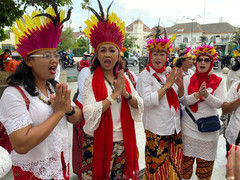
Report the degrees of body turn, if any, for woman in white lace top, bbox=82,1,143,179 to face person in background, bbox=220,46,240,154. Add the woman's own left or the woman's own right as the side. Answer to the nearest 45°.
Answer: approximately 135° to the woman's own left

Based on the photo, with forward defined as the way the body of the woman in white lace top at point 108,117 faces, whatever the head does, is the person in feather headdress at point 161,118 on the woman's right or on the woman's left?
on the woman's left

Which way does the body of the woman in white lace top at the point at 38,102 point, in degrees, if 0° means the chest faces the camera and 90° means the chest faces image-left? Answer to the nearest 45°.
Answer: approximately 315°

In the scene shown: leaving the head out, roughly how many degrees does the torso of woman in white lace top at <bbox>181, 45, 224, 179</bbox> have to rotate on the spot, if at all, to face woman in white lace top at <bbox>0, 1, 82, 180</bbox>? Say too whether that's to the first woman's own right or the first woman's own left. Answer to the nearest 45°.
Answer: approximately 45° to the first woman's own right

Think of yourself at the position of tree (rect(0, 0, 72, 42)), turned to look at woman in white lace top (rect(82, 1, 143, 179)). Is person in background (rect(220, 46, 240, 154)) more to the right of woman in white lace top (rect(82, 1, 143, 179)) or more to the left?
left

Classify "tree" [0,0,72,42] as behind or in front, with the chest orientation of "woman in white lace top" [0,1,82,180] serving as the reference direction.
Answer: behind

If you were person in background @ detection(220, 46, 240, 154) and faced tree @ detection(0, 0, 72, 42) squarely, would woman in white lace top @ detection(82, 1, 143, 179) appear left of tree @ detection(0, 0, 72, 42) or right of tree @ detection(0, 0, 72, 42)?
left

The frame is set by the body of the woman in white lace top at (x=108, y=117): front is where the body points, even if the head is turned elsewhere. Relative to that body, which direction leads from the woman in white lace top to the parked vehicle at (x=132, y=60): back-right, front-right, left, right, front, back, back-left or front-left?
back
